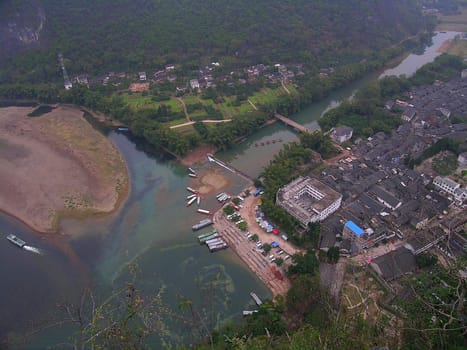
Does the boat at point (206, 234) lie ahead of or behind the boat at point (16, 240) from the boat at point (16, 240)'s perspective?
behind

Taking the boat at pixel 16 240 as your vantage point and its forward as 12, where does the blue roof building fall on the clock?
The blue roof building is roughly at 6 o'clock from the boat.

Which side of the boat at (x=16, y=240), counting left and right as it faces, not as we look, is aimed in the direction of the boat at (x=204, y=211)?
back

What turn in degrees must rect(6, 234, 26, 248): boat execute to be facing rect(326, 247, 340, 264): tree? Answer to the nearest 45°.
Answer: approximately 180°

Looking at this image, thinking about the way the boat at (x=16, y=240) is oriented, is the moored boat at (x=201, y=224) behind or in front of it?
behind

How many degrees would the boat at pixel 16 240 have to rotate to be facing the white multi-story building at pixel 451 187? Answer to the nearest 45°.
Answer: approximately 180°

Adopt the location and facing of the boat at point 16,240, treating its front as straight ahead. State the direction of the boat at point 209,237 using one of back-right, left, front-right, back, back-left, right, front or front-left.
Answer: back

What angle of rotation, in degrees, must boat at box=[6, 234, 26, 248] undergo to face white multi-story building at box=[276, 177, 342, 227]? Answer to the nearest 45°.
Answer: approximately 180°

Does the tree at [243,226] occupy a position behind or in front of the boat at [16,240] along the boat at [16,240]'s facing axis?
behind

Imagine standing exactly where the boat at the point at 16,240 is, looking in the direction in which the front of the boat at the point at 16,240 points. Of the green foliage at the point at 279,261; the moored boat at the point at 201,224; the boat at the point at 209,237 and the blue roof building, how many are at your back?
4

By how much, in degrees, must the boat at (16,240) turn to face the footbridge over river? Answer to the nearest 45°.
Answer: approximately 135° to its right

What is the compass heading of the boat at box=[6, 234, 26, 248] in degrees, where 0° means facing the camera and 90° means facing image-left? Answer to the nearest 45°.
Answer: approximately 135°

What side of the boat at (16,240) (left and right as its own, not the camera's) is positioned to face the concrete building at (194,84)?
right

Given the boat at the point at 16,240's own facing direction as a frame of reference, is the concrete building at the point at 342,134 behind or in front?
behind
